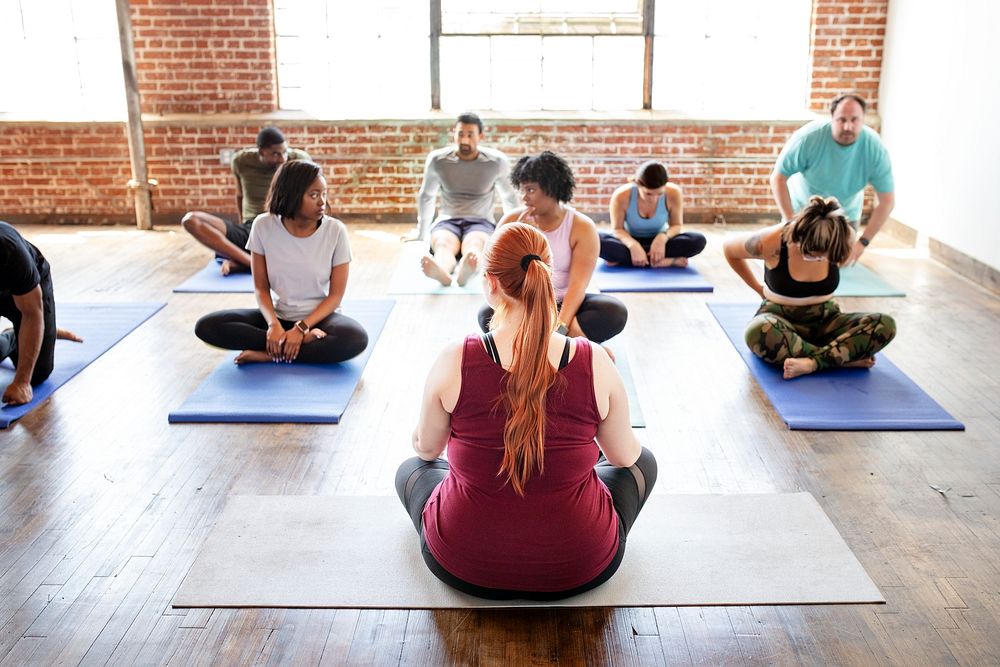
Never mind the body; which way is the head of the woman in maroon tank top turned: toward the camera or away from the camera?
away from the camera

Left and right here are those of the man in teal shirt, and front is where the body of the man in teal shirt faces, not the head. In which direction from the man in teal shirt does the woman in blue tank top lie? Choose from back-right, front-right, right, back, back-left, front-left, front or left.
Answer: right

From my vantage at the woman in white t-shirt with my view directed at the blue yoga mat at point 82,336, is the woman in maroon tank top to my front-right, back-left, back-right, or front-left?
back-left

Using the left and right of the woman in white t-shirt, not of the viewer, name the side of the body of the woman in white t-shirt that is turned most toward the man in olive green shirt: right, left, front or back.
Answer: back

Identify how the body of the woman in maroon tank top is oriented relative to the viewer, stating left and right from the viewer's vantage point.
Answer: facing away from the viewer

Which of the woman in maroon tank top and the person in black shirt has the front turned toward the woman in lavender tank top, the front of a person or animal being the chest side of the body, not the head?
the woman in maroon tank top

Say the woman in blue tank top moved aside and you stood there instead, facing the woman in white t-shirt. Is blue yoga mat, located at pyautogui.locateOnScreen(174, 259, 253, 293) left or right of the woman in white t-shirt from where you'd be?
right
